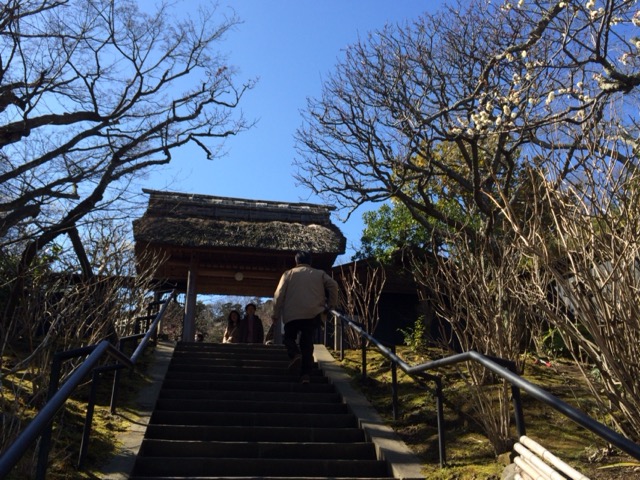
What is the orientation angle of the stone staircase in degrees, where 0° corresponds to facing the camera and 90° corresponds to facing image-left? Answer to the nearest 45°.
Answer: approximately 0°

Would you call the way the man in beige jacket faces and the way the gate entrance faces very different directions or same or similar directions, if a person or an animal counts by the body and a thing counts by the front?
very different directions

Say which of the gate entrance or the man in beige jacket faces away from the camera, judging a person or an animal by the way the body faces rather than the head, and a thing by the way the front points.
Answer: the man in beige jacket

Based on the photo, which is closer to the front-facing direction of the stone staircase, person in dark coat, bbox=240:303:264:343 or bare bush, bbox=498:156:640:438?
the bare bush

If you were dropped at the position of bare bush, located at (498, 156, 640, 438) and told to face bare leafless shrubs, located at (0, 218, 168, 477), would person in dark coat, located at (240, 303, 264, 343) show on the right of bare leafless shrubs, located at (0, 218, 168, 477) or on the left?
right

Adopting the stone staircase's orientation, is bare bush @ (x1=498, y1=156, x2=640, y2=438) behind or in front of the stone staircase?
in front

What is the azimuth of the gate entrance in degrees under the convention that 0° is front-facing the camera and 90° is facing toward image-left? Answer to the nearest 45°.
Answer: approximately 0°

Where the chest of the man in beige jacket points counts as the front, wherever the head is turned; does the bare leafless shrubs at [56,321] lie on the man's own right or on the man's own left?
on the man's own left

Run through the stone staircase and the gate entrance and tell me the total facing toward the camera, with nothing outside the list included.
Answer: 2

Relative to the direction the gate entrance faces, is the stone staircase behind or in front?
in front

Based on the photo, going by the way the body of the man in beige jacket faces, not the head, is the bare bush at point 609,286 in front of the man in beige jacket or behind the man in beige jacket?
behind

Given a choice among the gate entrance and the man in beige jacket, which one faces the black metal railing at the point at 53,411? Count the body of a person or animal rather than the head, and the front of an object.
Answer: the gate entrance

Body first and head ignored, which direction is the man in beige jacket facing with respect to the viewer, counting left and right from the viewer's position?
facing away from the viewer
